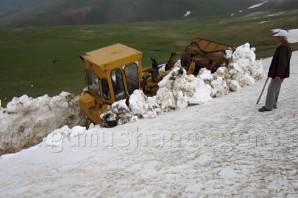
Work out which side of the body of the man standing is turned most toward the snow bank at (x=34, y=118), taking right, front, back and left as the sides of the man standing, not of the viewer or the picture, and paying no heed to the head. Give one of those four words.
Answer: front

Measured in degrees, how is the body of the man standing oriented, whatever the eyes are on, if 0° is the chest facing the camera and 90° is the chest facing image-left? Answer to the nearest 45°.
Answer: approximately 90°

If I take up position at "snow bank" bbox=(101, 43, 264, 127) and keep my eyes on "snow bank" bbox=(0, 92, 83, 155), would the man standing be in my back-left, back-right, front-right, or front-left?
back-left

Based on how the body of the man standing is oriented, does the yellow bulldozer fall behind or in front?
in front

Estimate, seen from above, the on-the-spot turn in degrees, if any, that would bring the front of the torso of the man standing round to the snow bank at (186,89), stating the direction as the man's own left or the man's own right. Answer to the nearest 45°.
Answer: approximately 45° to the man's own right
